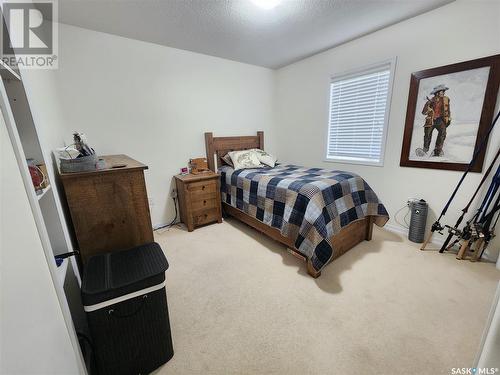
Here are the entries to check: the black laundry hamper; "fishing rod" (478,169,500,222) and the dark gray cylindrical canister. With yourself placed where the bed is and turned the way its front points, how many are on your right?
1

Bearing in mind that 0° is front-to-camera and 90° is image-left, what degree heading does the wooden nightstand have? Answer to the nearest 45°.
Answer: approximately 315°

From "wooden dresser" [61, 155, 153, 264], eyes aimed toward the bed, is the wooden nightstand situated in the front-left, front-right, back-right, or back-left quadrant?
front-left

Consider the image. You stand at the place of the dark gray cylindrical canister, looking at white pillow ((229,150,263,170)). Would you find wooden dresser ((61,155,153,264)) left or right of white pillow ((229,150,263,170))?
left

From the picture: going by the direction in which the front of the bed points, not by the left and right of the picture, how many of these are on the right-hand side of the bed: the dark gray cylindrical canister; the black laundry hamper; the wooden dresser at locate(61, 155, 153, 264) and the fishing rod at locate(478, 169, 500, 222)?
2

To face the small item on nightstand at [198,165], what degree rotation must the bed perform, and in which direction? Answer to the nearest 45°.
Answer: approximately 180°

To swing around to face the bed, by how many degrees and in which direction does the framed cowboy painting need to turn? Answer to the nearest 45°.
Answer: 0° — it already faces it

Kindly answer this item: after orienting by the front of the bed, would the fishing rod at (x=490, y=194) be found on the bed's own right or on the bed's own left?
on the bed's own left
